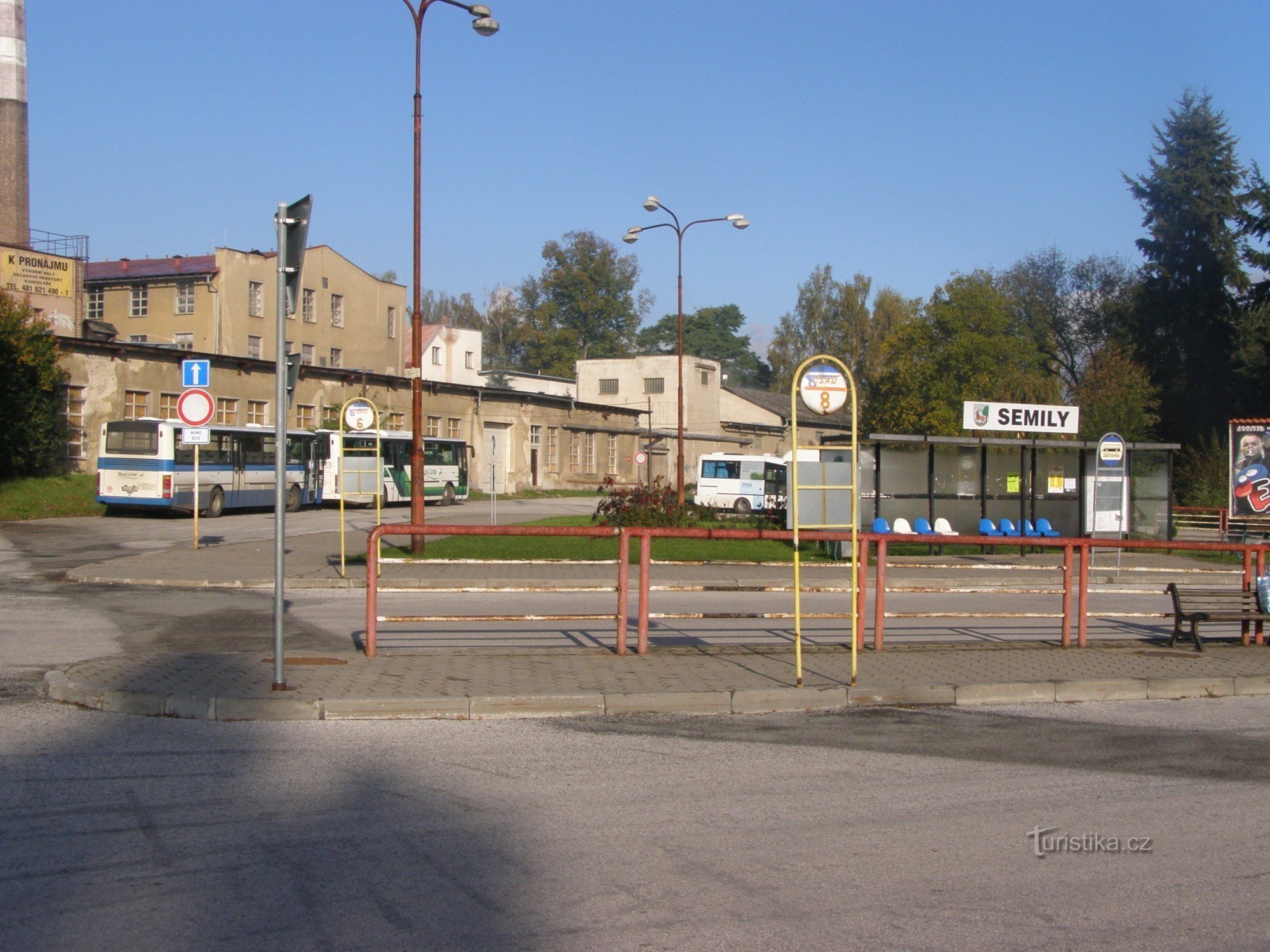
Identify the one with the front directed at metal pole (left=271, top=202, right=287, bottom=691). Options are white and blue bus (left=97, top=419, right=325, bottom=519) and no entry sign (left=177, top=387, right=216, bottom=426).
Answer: the no entry sign

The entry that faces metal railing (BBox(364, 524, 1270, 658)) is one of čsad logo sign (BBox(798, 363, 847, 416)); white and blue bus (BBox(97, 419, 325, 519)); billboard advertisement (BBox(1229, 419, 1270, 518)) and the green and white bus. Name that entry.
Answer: the billboard advertisement

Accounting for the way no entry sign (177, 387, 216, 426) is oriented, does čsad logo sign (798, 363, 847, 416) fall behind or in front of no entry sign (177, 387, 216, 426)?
in front

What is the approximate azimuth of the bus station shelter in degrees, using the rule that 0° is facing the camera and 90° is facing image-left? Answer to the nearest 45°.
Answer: approximately 0°

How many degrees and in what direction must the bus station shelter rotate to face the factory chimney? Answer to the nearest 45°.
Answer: approximately 90° to its right

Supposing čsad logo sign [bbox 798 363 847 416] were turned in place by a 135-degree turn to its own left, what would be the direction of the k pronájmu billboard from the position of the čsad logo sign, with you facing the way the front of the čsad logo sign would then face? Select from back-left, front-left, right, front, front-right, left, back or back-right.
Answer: left

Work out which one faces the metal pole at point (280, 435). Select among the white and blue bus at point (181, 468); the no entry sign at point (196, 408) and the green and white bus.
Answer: the no entry sign

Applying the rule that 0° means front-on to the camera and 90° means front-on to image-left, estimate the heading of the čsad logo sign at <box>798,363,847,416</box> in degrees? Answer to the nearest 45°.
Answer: approximately 0°

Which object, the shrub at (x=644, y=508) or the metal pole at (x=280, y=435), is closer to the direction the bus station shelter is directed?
the metal pole

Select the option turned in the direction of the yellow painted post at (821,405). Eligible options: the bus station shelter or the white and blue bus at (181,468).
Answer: the bus station shelter
